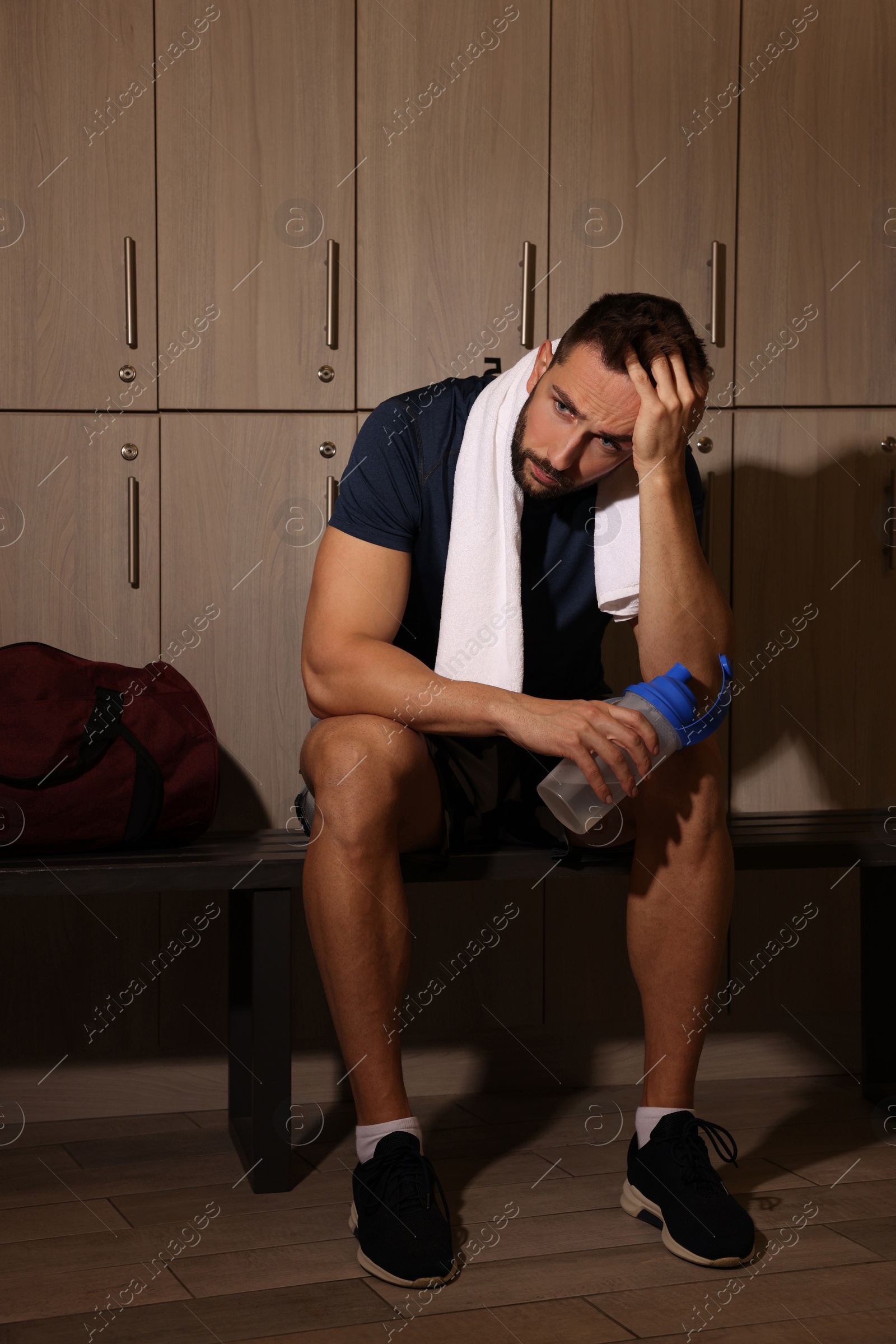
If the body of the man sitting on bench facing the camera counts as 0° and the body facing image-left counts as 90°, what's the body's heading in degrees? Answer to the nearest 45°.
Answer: approximately 0°
